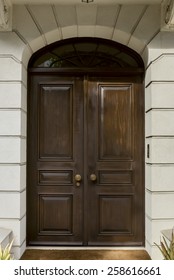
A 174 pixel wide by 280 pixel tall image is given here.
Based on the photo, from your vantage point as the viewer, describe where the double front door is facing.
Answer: facing the viewer
